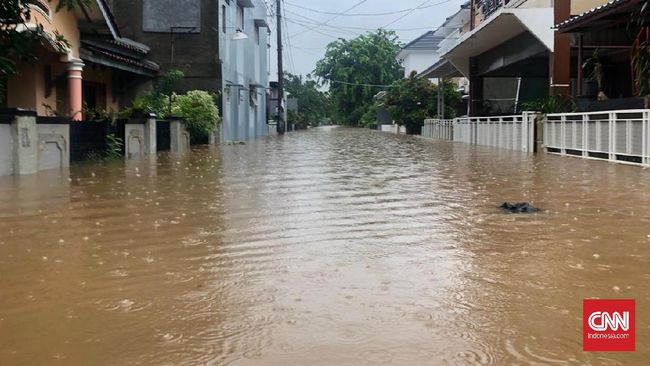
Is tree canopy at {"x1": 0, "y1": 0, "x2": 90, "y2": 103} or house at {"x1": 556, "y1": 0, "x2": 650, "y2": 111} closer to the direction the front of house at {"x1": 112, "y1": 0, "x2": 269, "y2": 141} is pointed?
the house

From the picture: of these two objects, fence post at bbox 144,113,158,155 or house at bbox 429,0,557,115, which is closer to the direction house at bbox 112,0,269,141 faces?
the house

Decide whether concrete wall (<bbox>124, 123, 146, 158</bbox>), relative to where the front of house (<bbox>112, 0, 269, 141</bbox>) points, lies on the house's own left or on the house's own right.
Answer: on the house's own right

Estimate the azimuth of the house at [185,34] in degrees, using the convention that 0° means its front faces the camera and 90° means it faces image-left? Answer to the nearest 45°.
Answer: approximately 270°

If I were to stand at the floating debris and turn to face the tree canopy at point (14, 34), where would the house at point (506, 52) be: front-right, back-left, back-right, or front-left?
back-right

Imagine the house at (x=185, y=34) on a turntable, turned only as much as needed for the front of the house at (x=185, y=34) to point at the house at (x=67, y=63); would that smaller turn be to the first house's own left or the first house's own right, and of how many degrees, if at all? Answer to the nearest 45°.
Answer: approximately 90° to the first house's own right

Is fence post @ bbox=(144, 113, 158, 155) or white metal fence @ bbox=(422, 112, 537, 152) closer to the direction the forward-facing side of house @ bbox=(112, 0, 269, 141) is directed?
the white metal fence

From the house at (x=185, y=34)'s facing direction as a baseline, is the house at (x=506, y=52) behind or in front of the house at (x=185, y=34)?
in front

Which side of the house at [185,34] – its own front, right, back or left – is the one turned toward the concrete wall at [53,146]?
right

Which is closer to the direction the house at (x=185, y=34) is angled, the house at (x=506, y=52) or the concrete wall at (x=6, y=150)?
the house

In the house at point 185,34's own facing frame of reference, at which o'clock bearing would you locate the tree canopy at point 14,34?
The tree canopy is roughly at 3 o'clock from the house.

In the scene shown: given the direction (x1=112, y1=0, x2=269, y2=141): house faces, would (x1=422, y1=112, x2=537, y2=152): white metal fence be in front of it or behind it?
in front

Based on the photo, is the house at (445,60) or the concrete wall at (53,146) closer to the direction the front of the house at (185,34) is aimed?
the house

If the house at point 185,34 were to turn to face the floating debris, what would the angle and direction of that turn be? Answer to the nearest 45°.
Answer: approximately 90° to its right
